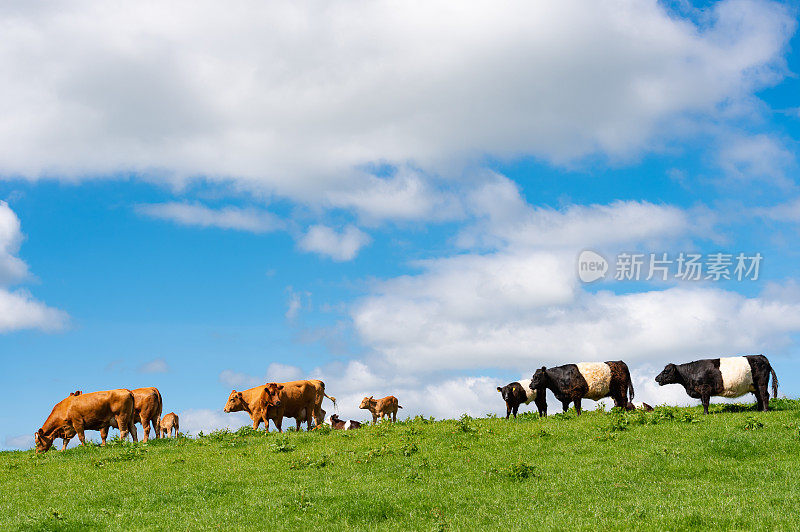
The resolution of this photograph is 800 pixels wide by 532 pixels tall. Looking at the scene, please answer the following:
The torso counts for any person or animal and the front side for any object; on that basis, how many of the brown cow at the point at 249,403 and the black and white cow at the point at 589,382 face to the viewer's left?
2

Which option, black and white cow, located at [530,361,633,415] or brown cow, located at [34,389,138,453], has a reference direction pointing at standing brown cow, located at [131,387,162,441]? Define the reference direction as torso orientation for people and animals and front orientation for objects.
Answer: the black and white cow

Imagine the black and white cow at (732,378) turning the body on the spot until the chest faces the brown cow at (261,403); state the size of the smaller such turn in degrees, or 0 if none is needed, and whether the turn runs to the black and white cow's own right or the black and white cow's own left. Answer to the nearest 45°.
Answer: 0° — it already faces it

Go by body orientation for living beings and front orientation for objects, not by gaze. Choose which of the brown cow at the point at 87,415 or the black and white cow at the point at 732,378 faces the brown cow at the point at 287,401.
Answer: the black and white cow

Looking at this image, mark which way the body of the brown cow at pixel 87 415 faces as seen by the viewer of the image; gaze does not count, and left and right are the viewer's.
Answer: facing to the left of the viewer

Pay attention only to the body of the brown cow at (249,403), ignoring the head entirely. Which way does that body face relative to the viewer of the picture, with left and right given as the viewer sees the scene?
facing to the left of the viewer
